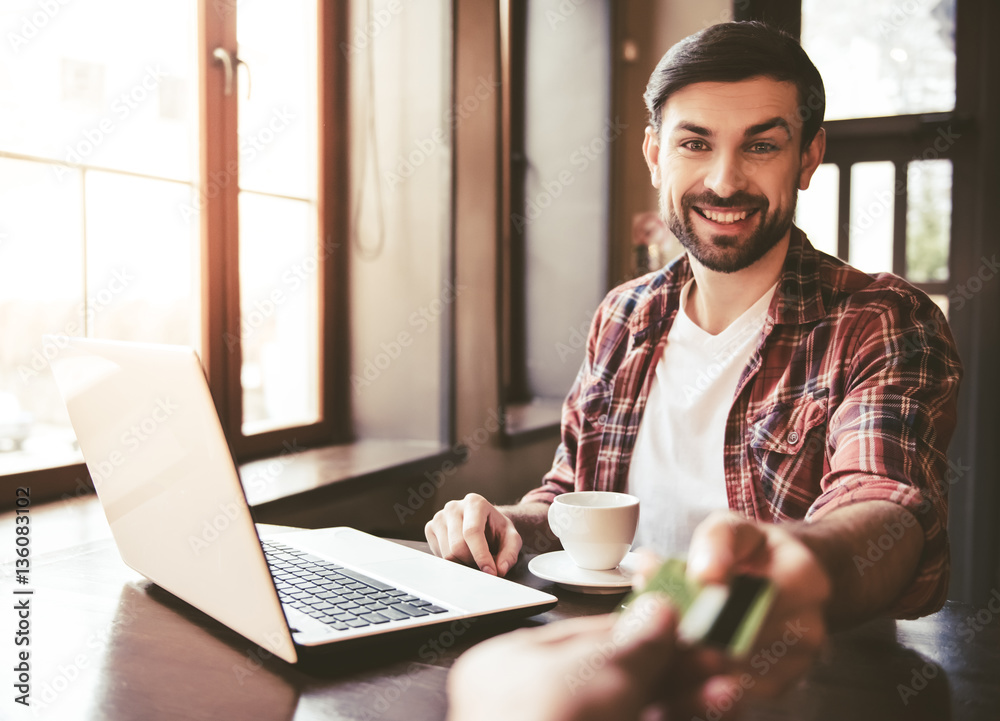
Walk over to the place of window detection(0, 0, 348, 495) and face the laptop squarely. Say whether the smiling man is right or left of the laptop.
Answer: left

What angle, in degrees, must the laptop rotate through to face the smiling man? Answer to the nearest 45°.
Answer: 0° — it already faces them

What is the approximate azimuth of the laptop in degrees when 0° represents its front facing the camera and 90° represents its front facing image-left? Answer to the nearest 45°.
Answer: approximately 225°

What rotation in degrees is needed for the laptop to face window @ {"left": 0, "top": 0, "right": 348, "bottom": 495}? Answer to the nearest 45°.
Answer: approximately 45° to its left

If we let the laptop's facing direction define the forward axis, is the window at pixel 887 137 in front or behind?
in front
